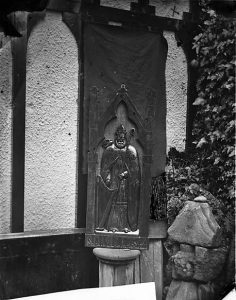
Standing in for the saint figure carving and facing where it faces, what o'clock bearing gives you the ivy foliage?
The ivy foliage is roughly at 9 o'clock from the saint figure carving.

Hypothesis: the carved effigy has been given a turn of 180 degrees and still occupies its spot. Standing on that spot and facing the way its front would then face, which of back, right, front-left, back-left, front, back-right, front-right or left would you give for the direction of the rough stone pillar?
right

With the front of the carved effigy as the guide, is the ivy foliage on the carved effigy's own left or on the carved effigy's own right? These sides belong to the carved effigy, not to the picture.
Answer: on the carved effigy's own left

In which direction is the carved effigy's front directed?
toward the camera
